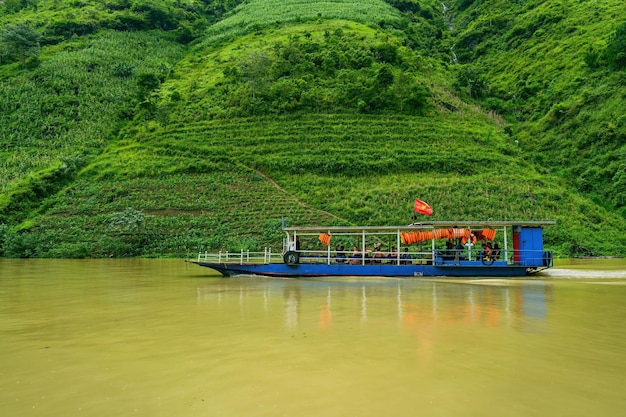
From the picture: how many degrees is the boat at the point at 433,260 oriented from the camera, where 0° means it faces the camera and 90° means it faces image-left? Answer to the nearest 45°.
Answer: approximately 90°
